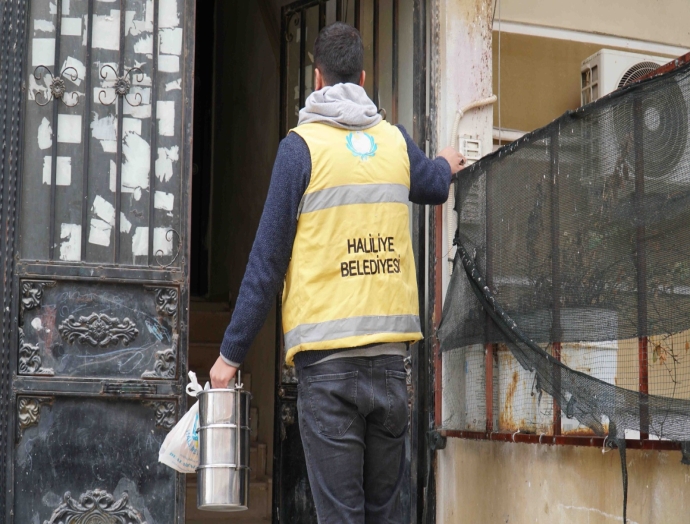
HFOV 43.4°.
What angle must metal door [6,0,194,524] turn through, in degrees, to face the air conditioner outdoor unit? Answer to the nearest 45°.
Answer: approximately 90° to its left

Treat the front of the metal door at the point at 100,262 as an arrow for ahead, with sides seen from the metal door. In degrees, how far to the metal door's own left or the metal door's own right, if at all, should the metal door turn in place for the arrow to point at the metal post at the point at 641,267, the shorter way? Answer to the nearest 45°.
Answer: approximately 45° to the metal door's own left

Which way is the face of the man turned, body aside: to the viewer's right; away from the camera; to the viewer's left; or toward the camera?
away from the camera

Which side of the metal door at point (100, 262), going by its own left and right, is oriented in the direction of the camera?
front

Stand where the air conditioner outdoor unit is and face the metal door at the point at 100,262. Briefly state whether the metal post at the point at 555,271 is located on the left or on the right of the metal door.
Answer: left

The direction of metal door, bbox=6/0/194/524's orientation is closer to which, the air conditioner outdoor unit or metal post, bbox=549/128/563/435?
the metal post

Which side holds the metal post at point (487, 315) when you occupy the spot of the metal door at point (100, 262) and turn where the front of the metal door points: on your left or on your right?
on your left

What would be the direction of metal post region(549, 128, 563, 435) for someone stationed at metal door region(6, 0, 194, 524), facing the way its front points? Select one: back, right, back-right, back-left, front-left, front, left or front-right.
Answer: front-left
